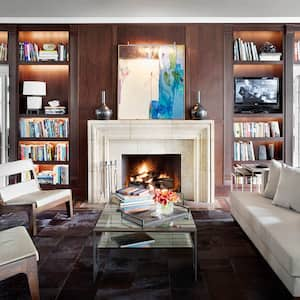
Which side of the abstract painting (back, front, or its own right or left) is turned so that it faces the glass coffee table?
front

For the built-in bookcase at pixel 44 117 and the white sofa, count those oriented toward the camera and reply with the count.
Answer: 1

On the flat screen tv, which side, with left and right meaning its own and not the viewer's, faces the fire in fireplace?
right

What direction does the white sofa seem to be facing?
to the viewer's left

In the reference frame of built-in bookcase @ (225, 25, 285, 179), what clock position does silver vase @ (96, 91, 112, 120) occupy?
The silver vase is roughly at 2 o'clock from the built-in bookcase.

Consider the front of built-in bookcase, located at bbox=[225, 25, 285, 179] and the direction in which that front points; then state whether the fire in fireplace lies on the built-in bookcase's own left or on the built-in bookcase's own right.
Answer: on the built-in bookcase's own right

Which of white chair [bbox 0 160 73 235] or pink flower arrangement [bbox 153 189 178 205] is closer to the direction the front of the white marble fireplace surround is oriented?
the pink flower arrangement

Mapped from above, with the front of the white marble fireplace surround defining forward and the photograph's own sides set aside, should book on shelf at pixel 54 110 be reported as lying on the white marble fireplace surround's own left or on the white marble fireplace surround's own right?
on the white marble fireplace surround's own right

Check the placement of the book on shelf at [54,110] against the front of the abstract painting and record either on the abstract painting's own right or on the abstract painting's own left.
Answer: on the abstract painting's own right
